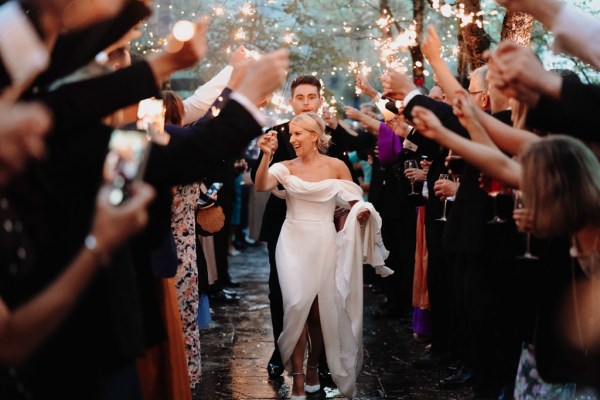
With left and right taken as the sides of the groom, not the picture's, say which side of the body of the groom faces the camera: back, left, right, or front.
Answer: front

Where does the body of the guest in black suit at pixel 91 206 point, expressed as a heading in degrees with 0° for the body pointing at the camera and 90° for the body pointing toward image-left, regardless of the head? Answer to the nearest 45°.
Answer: approximately 270°

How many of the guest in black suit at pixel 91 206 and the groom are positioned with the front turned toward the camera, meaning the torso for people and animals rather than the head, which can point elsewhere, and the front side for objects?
1

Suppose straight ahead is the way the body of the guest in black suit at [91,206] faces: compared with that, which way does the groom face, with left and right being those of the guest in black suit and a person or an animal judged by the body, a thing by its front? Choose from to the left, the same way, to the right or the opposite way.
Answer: to the right

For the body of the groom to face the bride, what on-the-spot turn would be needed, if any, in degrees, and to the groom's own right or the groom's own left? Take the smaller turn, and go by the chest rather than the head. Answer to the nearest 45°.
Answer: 0° — they already face them

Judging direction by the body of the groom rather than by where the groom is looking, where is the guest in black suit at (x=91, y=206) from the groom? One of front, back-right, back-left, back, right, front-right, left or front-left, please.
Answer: front

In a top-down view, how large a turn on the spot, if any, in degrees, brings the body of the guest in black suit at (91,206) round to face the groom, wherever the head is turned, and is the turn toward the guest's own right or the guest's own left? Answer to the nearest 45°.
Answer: approximately 90° to the guest's own left

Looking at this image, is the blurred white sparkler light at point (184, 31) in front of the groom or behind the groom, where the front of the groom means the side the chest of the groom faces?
in front
